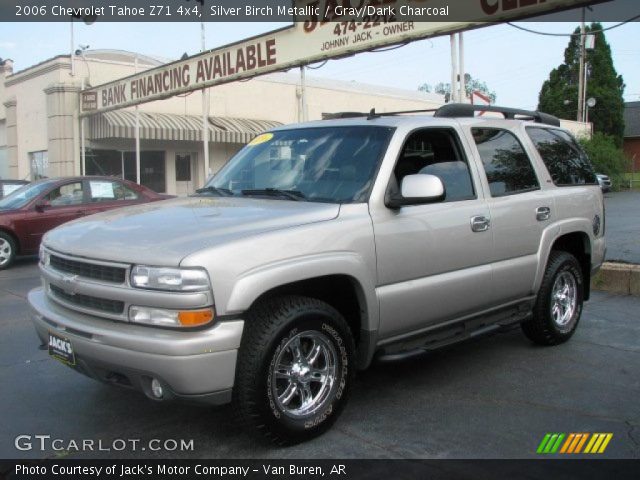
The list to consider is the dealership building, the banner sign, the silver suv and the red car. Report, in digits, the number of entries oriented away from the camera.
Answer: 0

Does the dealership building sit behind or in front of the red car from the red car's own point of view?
behind

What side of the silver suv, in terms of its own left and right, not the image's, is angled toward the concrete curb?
back

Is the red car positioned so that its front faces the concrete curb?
no

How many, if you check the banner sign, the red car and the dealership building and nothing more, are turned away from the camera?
0

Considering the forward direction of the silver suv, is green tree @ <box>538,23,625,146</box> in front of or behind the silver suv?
behind

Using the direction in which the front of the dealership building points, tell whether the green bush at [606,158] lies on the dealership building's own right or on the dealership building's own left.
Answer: on the dealership building's own left

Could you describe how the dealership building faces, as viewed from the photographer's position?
facing the viewer and to the right of the viewer

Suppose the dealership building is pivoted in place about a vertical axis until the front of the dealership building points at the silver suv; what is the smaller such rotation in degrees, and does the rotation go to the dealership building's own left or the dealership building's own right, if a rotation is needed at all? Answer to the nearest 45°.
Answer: approximately 45° to the dealership building's own right

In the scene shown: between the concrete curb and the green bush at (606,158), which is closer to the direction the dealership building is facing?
the concrete curb

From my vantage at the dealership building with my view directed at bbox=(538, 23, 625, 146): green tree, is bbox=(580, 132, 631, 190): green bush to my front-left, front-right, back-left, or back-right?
front-right

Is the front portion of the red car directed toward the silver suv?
no

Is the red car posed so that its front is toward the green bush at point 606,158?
no

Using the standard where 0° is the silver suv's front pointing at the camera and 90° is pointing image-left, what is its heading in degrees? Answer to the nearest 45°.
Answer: approximately 45°

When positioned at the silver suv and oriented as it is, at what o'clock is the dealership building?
The dealership building is roughly at 4 o'clock from the silver suv.

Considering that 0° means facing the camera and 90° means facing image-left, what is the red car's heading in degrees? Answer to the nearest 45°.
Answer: approximately 45°

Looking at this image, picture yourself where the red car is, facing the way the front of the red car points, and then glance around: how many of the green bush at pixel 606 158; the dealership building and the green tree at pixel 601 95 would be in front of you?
0
